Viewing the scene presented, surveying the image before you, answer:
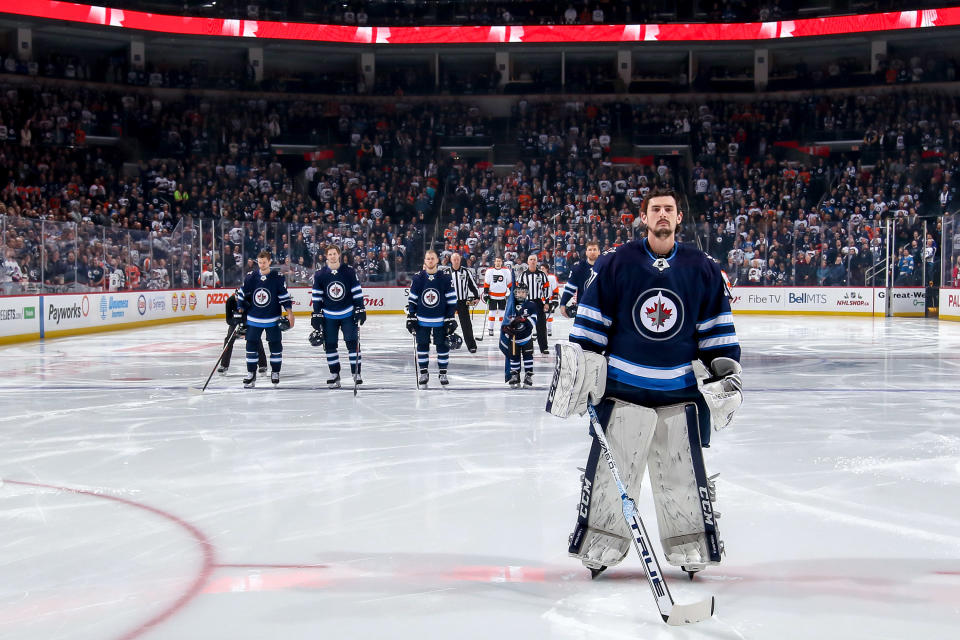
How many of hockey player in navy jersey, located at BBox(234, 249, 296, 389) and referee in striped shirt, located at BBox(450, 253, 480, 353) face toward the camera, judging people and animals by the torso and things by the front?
2

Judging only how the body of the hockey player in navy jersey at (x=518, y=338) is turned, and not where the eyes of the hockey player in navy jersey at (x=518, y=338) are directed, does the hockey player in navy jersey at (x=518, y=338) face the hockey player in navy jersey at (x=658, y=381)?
yes

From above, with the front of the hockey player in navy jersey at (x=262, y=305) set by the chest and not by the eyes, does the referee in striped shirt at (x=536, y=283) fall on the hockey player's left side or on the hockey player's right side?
on the hockey player's left side

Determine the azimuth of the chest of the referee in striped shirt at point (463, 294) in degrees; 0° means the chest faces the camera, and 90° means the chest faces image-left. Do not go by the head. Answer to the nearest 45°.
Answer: approximately 0°

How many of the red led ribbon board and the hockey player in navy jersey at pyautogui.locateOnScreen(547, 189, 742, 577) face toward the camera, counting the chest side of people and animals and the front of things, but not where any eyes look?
2

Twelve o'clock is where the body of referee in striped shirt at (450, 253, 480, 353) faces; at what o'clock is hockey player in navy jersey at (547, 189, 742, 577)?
The hockey player in navy jersey is roughly at 12 o'clock from the referee in striped shirt.
